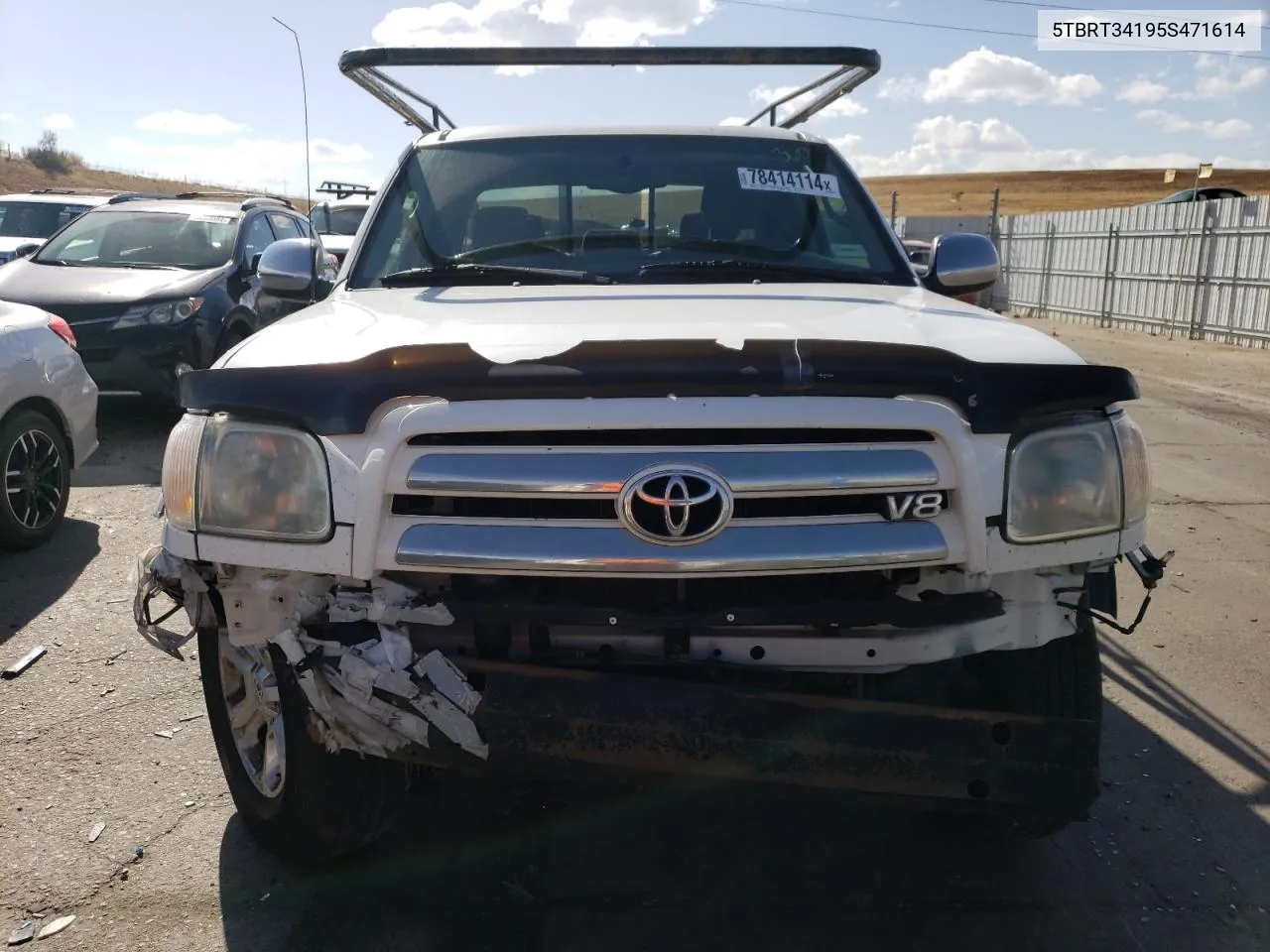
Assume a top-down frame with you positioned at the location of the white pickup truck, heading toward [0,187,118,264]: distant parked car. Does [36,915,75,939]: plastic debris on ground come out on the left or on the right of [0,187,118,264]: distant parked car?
left

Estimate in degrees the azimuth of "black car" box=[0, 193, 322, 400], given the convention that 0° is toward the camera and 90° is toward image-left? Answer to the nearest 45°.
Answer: approximately 45°

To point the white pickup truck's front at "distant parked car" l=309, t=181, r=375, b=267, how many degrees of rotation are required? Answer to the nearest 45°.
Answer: approximately 180°

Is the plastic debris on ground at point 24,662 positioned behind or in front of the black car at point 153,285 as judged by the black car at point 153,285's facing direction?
in front

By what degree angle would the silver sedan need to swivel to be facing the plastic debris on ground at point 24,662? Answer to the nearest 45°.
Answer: approximately 45° to its left

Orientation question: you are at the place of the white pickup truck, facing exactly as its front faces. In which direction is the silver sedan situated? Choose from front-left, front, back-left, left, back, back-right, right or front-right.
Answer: back-right

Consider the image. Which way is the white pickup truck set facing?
toward the camera
